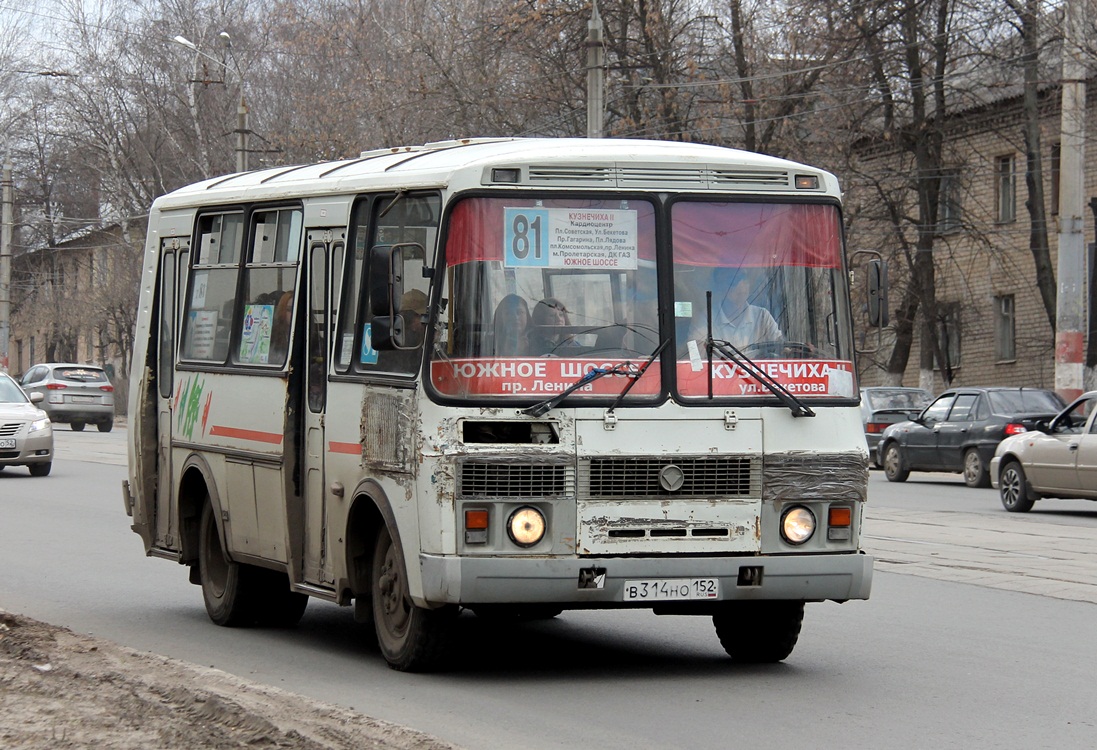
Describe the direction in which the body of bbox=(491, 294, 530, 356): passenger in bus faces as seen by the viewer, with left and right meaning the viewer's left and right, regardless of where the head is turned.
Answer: facing the viewer and to the right of the viewer

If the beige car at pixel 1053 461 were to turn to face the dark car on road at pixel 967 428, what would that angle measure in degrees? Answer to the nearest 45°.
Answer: approximately 45° to its right

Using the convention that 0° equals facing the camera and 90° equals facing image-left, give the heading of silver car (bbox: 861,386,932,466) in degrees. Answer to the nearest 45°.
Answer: approximately 135°

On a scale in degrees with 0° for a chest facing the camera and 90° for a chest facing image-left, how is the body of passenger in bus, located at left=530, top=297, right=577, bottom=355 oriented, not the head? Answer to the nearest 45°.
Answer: approximately 315°

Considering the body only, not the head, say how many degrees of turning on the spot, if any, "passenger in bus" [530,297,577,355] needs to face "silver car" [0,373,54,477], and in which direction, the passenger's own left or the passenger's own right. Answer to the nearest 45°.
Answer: approximately 180°

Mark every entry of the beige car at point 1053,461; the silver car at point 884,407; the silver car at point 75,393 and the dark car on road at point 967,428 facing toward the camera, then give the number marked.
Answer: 0

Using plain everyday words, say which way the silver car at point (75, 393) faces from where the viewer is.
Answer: facing away from the viewer and to the left of the viewer

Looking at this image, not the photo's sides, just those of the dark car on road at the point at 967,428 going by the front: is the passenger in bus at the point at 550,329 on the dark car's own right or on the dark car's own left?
on the dark car's own left

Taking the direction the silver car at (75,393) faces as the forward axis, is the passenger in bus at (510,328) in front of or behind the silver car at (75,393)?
behind

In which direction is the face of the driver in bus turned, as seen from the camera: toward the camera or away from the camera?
toward the camera

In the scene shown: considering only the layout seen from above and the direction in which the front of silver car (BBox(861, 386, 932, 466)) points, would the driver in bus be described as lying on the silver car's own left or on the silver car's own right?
on the silver car's own left

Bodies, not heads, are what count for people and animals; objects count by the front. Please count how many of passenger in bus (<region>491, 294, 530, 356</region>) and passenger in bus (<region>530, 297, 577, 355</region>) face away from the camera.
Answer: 0

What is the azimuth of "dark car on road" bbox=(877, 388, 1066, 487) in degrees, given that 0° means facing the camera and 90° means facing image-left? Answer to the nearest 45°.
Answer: approximately 135°
